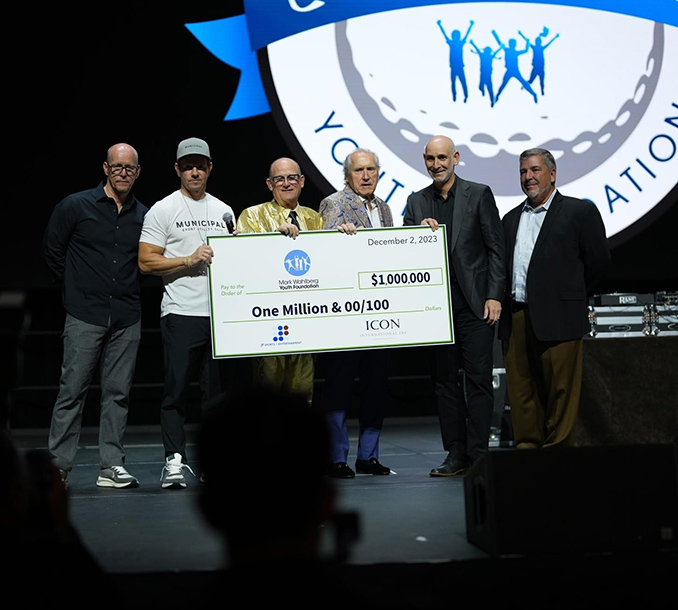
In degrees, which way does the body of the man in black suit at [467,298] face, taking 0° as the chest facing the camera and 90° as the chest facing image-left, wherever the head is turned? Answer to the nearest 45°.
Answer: approximately 45°

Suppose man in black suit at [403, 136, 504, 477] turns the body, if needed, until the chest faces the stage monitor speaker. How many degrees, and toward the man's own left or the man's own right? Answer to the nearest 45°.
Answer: approximately 45° to the man's own left

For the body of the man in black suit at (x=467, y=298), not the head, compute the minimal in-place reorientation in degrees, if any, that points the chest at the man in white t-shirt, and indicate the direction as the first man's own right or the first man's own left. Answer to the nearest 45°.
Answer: approximately 45° to the first man's own right

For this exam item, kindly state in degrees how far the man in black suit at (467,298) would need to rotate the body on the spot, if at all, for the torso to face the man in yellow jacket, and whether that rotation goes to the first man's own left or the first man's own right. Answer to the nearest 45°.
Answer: approximately 45° to the first man's own right

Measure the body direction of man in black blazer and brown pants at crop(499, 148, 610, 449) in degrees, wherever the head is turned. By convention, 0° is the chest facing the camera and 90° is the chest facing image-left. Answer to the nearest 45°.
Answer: approximately 45°

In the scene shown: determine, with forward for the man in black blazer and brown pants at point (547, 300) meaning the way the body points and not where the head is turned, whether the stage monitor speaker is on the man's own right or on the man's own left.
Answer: on the man's own left

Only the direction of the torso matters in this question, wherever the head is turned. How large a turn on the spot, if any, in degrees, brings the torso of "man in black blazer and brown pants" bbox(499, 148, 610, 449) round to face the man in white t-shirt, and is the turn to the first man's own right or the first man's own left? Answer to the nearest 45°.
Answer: approximately 45° to the first man's own right
